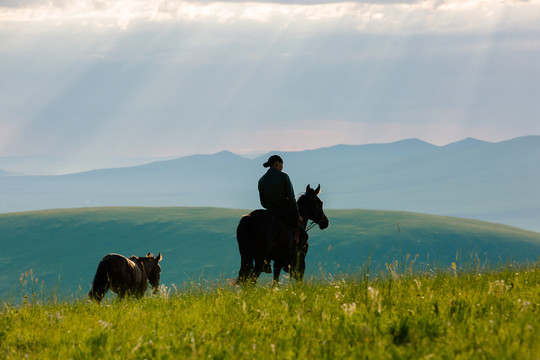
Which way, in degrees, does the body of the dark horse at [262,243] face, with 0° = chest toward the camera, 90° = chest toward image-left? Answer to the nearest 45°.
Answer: approximately 225°

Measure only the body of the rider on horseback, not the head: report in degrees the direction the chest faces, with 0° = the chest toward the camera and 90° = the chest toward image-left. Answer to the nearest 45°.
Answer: approximately 225°

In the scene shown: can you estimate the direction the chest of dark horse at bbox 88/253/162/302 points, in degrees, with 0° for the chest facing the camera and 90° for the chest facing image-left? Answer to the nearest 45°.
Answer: approximately 225°

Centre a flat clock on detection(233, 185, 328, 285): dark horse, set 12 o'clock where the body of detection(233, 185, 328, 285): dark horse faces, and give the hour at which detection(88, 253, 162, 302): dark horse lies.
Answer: detection(88, 253, 162, 302): dark horse is roughly at 7 o'clock from detection(233, 185, 328, 285): dark horse.
